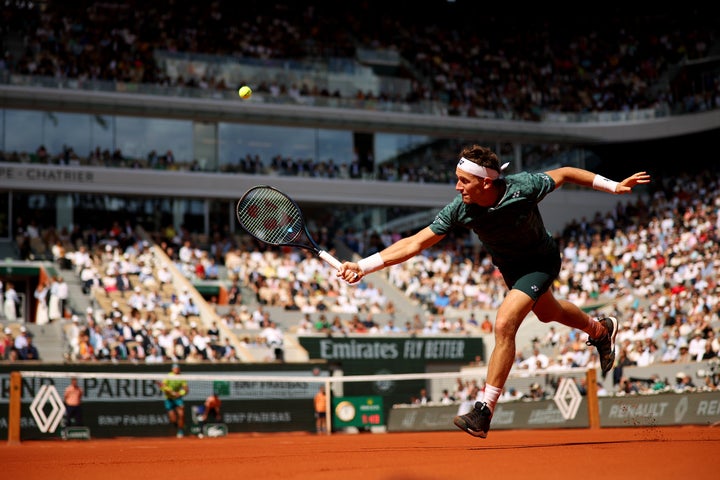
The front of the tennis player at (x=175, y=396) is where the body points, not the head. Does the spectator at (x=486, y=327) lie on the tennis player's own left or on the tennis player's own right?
on the tennis player's own left

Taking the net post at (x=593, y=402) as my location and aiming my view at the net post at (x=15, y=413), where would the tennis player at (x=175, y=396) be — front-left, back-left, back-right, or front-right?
front-right

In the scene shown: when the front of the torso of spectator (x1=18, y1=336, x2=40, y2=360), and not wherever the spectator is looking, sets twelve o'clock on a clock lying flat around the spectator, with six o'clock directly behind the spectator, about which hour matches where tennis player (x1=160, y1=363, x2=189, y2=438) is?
The tennis player is roughly at 11 o'clock from the spectator.

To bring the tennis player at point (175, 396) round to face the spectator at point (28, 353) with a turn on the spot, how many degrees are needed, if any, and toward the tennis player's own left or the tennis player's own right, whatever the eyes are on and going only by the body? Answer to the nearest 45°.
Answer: approximately 135° to the tennis player's own right

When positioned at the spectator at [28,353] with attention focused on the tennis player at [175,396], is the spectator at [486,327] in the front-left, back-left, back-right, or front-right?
front-left

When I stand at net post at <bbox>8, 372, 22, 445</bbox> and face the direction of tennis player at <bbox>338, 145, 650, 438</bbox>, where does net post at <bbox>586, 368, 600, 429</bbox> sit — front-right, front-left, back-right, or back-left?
front-left

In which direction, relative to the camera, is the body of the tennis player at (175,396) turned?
toward the camera

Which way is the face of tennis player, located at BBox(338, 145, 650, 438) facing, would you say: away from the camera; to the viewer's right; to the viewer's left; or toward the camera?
to the viewer's left

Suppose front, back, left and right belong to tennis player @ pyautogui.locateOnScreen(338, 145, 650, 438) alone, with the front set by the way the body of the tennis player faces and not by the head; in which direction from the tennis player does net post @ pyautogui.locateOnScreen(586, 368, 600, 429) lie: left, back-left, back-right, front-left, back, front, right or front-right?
back-right

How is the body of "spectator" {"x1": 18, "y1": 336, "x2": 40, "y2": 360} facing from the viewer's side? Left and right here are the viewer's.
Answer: facing the viewer

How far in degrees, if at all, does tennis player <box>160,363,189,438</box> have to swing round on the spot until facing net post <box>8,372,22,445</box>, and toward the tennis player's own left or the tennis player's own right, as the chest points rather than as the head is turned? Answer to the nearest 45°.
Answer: approximately 45° to the tennis player's own right

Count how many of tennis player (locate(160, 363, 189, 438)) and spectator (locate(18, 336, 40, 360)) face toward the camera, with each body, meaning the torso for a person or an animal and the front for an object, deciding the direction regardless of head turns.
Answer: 2

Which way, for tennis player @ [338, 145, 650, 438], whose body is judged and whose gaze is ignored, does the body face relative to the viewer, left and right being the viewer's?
facing the viewer and to the left of the viewer
